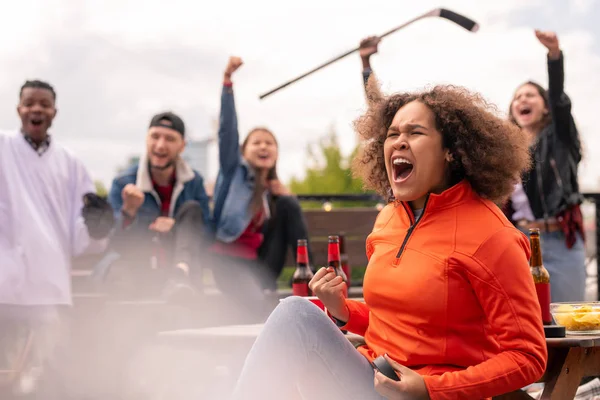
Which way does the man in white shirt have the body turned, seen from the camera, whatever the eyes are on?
toward the camera

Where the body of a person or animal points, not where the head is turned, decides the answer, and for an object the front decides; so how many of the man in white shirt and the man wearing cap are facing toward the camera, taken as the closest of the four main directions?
2

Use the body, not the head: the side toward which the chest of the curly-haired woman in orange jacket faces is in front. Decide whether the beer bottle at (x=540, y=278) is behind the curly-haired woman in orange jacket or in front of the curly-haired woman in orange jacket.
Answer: behind

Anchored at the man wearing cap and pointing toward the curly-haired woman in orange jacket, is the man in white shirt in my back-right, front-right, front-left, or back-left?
back-right

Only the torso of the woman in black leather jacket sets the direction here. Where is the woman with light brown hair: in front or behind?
in front

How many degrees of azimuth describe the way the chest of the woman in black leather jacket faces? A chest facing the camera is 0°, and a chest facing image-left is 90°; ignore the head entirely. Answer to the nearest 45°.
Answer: approximately 45°

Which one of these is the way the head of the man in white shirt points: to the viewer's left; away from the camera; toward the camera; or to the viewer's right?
toward the camera

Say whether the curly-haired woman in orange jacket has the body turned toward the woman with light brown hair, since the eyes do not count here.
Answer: no

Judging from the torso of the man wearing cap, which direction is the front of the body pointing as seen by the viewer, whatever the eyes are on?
toward the camera

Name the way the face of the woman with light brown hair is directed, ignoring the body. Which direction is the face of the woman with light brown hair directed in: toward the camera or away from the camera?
toward the camera

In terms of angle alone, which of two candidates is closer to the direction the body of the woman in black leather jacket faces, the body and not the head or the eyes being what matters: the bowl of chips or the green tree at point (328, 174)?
the bowl of chips

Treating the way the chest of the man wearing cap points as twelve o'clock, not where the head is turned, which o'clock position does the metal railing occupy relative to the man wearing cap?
The metal railing is roughly at 8 o'clock from the man wearing cap.

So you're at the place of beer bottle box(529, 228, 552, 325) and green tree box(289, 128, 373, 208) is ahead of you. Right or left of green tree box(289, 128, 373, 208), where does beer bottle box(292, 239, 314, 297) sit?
left

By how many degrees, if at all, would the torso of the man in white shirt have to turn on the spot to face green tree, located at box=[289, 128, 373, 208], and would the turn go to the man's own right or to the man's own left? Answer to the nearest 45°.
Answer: approximately 135° to the man's own left

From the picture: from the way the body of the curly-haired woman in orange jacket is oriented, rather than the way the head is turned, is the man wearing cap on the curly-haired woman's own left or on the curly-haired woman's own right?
on the curly-haired woman's own right

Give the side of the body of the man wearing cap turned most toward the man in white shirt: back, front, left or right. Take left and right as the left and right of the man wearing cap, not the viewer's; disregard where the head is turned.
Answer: right

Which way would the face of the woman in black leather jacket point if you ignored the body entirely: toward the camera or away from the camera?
toward the camera

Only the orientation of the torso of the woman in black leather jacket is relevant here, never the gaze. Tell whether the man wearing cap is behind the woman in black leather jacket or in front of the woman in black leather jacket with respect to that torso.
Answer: in front

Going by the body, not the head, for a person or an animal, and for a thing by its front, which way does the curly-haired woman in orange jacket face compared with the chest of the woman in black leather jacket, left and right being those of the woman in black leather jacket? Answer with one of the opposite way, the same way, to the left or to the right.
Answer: the same way
